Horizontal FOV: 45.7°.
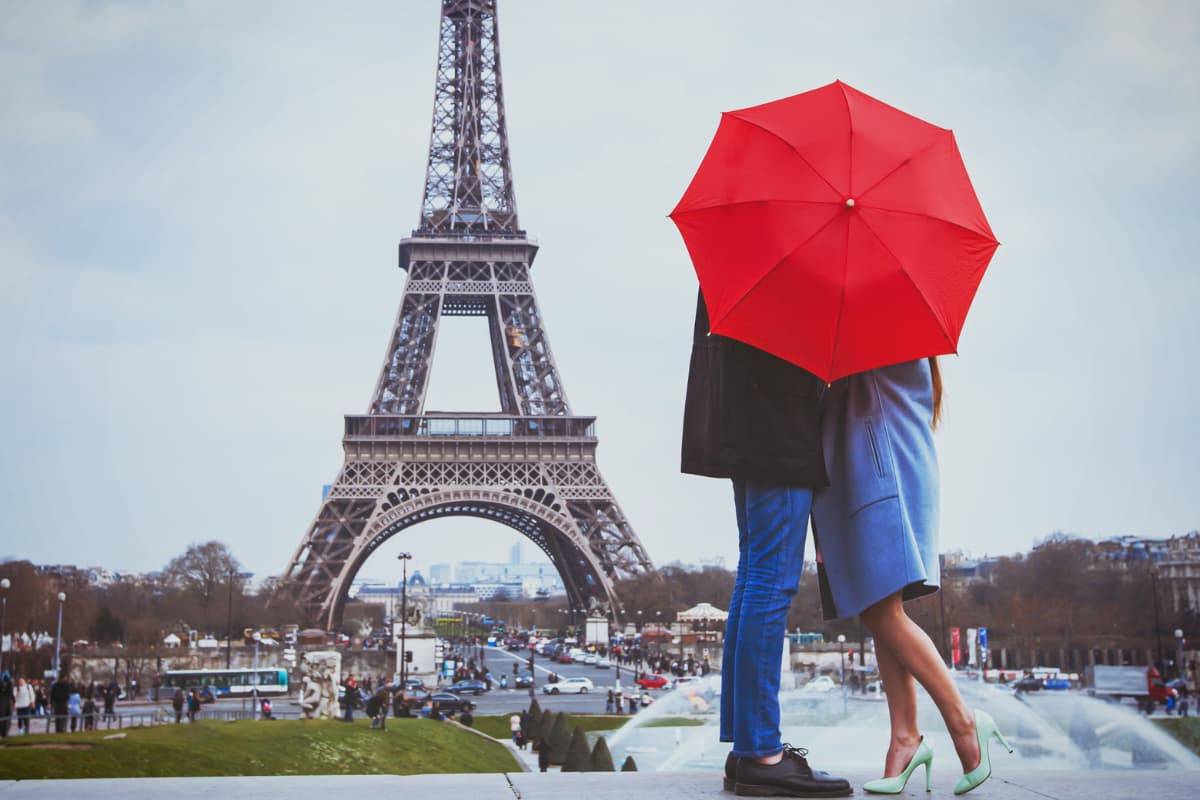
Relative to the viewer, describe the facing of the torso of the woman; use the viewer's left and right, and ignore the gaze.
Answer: facing to the left of the viewer

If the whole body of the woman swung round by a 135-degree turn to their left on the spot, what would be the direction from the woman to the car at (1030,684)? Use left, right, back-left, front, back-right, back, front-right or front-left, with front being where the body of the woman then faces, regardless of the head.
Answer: back-left

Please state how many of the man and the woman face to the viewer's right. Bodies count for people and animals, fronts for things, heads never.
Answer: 1

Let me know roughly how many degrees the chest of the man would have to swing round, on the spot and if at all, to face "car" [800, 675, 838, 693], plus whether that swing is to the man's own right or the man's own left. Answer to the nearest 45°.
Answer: approximately 90° to the man's own left

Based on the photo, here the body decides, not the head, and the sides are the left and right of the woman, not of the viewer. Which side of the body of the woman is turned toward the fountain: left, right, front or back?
right

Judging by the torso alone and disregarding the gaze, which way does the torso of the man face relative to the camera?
to the viewer's right

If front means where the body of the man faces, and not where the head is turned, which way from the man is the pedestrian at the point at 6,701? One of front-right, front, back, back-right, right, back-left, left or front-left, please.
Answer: back-left
